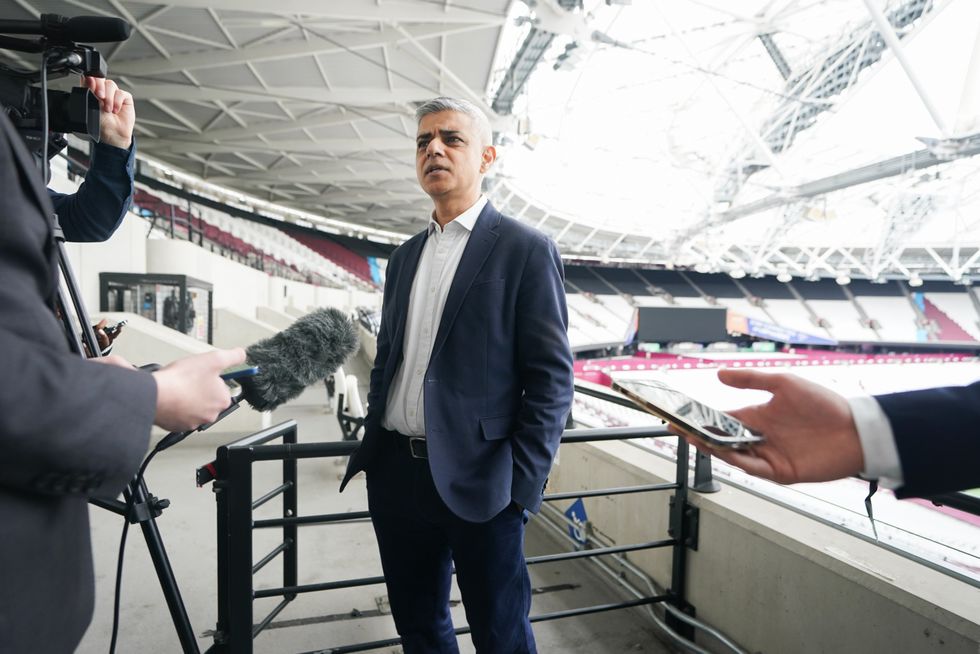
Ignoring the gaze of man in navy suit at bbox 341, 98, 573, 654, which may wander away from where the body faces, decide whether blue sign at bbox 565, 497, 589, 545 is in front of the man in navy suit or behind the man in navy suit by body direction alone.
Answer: behind

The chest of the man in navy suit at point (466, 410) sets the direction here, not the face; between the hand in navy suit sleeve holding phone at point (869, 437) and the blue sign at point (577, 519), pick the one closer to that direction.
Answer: the hand in navy suit sleeve holding phone

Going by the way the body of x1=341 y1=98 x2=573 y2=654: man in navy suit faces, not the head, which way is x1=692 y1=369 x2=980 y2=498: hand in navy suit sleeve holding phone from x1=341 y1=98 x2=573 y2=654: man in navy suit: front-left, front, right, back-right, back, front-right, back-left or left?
left

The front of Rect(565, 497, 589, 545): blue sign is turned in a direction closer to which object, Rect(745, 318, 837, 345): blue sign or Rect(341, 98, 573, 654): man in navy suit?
the man in navy suit

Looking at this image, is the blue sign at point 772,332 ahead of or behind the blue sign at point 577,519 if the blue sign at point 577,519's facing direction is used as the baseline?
behind

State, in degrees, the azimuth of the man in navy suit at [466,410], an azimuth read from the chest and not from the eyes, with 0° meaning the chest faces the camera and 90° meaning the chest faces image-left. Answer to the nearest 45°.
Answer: approximately 45°

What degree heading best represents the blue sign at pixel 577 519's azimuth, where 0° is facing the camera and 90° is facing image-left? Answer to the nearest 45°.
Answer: approximately 45°

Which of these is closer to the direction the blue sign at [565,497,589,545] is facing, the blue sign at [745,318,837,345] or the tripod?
the tripod

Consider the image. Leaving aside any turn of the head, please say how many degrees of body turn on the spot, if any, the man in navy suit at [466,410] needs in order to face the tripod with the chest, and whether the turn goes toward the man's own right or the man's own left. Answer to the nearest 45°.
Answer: approximately 45° to the man's own right

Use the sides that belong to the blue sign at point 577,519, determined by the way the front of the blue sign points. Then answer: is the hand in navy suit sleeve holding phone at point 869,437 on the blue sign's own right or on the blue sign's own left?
on the blue sign's own left
